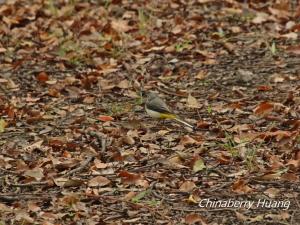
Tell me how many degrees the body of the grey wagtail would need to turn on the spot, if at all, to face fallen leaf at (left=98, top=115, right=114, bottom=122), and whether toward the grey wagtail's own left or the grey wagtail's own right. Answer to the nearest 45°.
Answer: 0° — it already faces it

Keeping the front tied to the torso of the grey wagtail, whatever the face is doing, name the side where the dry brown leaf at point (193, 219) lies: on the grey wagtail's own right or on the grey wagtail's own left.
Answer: on the grey wagtail's own left

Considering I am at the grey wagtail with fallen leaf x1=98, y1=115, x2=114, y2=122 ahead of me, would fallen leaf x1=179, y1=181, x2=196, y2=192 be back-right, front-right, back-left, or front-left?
back-left

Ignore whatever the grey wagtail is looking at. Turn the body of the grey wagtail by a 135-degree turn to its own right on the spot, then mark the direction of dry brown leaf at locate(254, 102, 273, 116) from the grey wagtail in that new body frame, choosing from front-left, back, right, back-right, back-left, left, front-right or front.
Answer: front-right

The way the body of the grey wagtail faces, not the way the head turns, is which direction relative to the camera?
to the viewer's left

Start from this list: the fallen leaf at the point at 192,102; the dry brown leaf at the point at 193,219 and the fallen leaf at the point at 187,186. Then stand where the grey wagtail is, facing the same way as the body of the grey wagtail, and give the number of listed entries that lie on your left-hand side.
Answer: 2

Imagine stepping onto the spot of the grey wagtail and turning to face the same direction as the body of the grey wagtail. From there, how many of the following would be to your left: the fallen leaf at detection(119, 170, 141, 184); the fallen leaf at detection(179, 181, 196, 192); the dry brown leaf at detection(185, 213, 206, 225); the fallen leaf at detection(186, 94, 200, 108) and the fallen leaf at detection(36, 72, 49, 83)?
3

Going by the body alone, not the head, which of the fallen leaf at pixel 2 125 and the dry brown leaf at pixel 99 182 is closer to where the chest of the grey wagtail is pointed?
the fallen leaf

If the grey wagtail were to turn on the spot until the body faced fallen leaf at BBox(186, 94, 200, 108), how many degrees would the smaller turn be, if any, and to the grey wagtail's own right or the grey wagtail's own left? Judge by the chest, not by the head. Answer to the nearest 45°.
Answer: approximately 135° to the grey wagtail's own right
